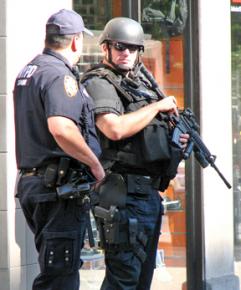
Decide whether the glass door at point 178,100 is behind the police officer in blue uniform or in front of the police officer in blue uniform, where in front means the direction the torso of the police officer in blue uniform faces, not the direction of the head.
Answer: in front

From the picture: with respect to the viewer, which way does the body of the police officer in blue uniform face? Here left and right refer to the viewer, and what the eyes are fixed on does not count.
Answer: facing away from the viewer and to the right of the viewer

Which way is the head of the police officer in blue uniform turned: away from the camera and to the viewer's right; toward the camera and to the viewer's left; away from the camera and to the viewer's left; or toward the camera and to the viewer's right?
away from the camera and to the viewer's right
